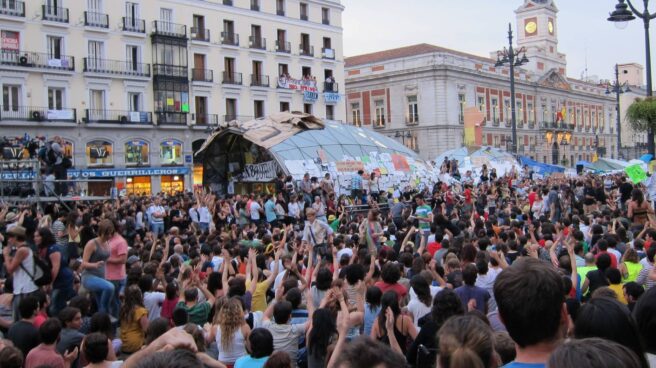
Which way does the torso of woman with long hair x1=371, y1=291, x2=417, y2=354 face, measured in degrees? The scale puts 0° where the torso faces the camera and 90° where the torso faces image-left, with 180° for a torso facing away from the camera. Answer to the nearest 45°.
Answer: approximately 180°

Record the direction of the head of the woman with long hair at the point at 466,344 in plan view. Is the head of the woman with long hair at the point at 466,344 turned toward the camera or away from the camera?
away from the camera

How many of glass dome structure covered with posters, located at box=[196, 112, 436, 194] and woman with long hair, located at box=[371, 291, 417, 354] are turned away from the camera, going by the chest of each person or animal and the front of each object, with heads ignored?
1

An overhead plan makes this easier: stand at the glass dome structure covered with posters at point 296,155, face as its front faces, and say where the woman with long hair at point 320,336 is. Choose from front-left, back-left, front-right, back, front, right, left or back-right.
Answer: front-left

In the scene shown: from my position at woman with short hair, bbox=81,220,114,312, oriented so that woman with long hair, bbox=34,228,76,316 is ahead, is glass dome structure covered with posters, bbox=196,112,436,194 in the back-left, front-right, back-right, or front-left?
back-right

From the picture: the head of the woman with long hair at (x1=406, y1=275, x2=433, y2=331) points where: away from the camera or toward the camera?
away from the camera

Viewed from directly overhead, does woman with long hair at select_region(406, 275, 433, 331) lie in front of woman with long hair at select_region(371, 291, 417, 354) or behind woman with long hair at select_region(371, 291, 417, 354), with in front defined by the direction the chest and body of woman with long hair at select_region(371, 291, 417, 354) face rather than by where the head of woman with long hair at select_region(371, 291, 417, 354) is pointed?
in front

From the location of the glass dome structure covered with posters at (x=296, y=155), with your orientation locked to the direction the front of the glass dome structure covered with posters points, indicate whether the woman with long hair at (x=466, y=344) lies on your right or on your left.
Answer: on your left

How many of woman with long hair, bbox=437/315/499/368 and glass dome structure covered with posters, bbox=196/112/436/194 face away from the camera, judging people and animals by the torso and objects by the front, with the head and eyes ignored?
1

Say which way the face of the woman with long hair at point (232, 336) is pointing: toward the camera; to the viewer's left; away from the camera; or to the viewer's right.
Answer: away from the camera

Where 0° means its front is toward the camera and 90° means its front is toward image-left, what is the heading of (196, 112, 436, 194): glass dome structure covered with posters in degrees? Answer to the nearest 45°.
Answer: approximately 45°

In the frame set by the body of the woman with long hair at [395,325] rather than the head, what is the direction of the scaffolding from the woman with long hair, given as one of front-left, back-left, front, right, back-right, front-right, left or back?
front-left

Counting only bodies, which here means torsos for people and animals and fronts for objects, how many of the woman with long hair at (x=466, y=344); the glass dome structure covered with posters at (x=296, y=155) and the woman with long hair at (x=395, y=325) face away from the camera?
2

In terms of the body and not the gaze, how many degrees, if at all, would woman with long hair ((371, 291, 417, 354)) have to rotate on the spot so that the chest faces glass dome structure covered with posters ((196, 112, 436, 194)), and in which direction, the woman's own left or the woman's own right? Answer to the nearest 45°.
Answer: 0° — they already face it

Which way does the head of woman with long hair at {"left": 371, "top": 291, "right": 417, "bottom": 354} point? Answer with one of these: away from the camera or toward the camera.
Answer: away from the camera

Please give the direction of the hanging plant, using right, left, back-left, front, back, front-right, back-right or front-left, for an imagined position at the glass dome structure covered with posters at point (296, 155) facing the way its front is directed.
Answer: left

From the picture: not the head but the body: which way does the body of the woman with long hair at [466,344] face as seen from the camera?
away from the camera
